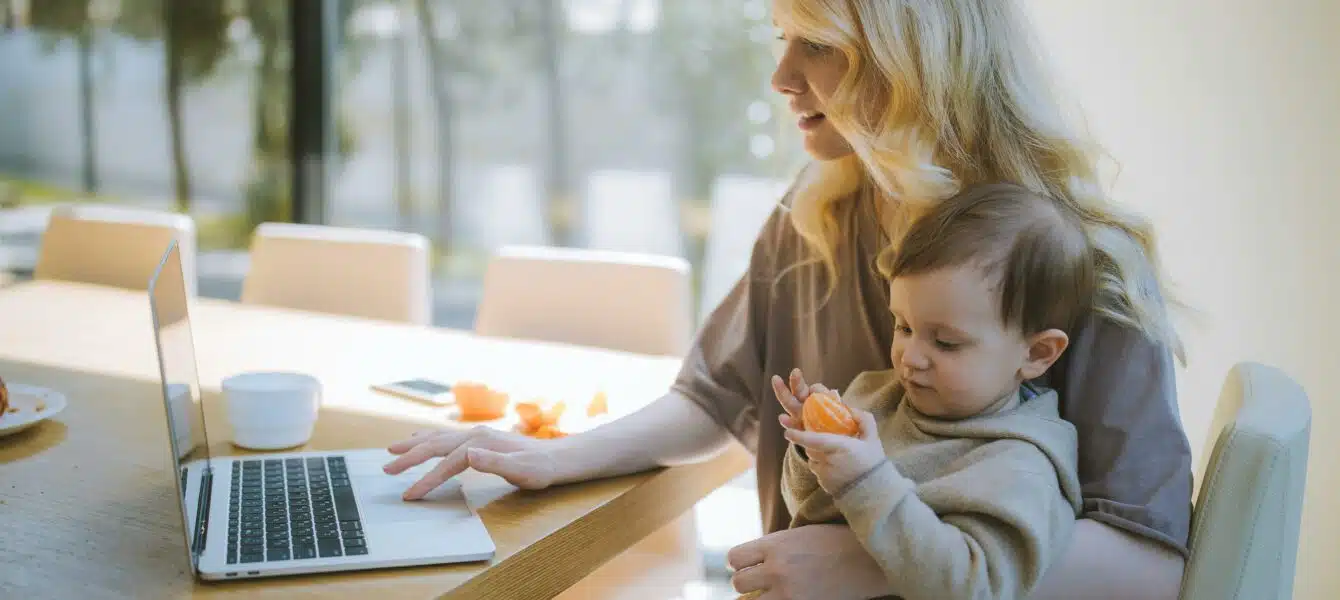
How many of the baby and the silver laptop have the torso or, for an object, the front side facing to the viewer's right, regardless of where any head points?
1

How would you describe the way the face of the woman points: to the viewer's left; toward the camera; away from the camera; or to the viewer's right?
to the viewer's left

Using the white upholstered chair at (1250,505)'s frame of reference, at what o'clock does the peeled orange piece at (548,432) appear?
The peeled orange piece is roughly at 12 o'clock from the white upholstered chair.

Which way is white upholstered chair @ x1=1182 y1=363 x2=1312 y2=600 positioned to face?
to the viewer's left

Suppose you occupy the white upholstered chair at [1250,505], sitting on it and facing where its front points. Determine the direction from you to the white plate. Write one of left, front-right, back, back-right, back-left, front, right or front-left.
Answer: front

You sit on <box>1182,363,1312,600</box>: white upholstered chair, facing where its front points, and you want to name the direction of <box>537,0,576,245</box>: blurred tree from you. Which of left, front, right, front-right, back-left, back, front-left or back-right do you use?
front-right

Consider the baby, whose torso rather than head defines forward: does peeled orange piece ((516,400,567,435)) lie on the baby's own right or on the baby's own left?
on the baby's own right

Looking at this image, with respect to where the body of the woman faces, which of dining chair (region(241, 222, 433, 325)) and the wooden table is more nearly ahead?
the wooden table

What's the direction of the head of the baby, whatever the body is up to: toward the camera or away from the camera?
toward the camera

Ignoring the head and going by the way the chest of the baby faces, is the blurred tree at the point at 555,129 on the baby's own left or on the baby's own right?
on the baby's own right

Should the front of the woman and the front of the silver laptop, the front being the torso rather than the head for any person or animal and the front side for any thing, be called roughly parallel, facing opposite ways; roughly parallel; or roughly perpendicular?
roughly parallel, facing opposite ways

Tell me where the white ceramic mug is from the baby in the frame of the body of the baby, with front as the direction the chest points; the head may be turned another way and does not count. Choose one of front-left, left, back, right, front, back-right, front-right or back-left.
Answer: front-right

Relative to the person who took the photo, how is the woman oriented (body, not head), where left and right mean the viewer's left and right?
facing the viewer and to the left of the viewer

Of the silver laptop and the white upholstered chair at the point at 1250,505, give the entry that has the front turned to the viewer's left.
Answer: the white upholstered chair

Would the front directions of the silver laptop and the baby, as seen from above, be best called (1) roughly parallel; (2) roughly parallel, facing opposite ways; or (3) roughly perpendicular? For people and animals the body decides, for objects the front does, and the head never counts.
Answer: roughly parallel, facing opposite ways

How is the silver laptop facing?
to the viewer's right

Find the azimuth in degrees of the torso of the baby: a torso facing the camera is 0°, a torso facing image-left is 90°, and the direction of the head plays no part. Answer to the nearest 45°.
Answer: approximately 45°
